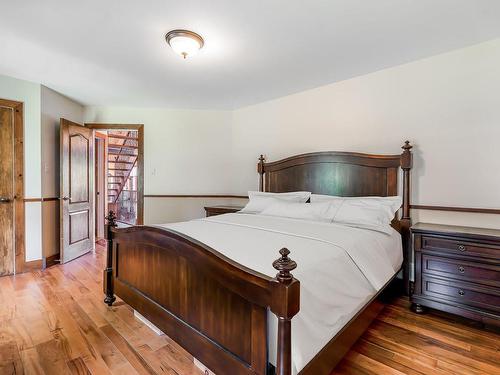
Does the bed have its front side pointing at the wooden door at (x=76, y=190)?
no

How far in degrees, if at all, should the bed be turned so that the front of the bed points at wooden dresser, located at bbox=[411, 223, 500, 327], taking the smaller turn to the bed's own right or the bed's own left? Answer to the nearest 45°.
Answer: approximately 135° to the bed's own left

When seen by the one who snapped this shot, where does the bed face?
facing the viewer and to the left of the viewer

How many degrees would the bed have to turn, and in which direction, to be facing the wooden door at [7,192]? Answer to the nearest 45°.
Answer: approximately 90° to its right

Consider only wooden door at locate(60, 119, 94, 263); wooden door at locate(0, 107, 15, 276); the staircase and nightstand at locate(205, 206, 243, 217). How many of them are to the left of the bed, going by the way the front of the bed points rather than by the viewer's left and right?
0

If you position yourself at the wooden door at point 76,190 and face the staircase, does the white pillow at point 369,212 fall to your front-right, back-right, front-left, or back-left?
back-right

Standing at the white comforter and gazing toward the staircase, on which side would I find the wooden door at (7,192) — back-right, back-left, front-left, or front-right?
front-left

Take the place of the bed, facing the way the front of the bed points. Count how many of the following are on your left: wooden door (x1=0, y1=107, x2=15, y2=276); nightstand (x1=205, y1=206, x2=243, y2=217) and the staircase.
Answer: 0

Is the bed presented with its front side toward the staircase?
no

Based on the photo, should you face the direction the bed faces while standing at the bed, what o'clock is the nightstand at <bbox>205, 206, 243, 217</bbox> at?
The nightstand is roughly at 4 o'clock from the bed.

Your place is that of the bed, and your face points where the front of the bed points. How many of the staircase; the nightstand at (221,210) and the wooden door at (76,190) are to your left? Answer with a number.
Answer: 0
